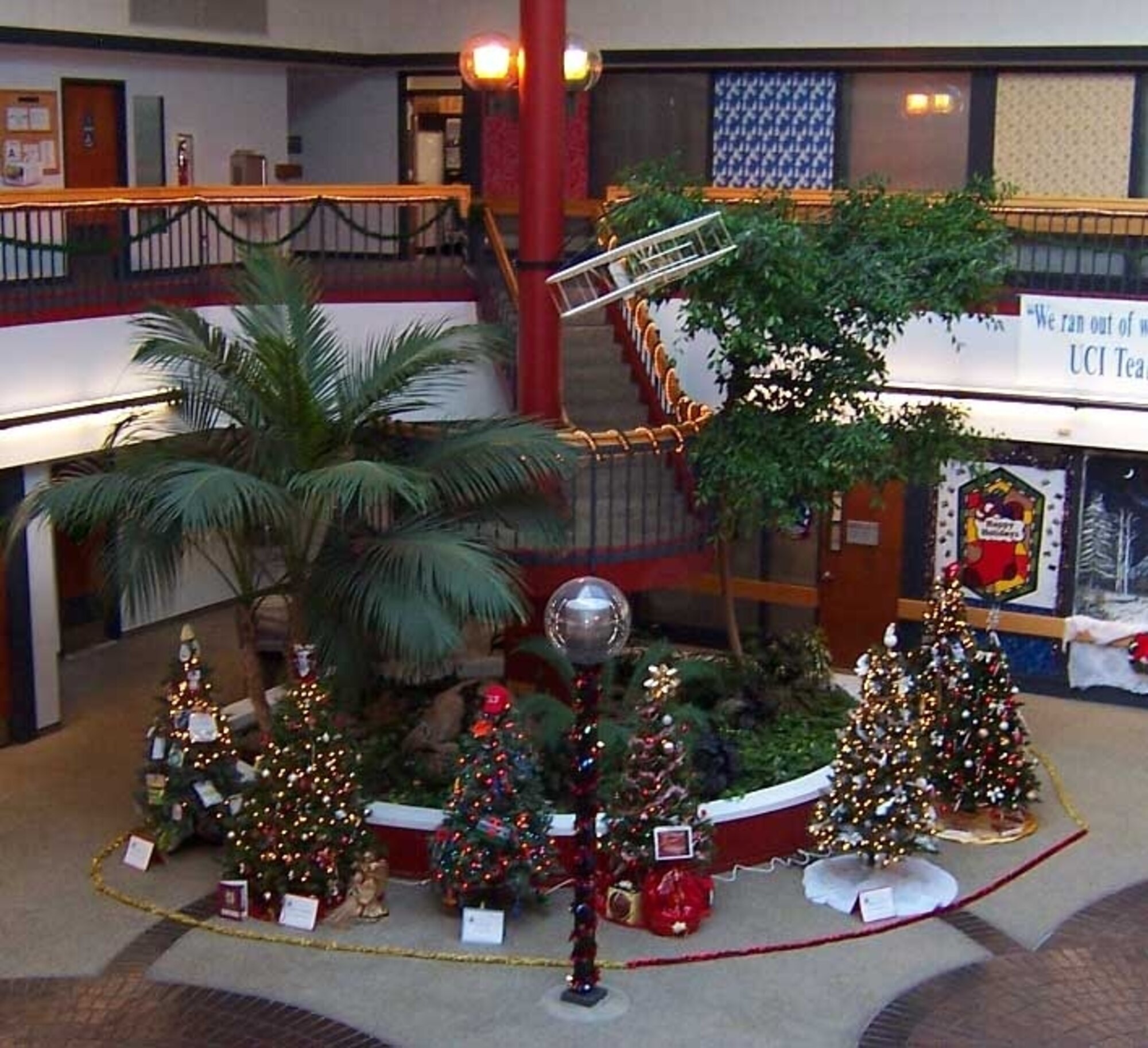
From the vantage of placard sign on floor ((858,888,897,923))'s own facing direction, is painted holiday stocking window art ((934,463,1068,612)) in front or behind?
behind

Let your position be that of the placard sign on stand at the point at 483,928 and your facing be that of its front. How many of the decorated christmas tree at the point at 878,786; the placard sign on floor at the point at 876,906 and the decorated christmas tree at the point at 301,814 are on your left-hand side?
2

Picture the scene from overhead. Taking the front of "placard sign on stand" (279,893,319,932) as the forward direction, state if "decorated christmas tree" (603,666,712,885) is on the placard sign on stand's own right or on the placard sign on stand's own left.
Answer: on the placard sign on stand's own left

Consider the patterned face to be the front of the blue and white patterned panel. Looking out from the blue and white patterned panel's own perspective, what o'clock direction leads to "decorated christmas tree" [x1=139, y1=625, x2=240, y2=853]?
The decorated christmas tree is roughly at 1 o'clock from the blue and white patterned panel.

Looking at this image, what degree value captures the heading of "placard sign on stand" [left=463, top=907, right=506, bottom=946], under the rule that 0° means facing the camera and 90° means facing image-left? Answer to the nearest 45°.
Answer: approximately 0°
